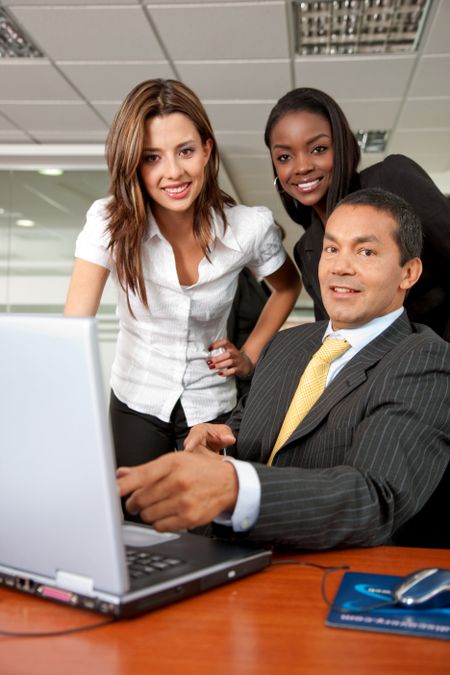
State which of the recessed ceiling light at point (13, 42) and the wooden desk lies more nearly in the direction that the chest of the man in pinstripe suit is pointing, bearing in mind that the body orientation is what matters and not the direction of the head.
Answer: the wooden desk

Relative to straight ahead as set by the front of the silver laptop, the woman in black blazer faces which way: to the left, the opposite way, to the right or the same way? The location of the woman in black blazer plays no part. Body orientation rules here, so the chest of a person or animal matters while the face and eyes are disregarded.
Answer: the opposite way

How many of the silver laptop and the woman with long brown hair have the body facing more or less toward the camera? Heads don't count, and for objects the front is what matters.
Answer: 1

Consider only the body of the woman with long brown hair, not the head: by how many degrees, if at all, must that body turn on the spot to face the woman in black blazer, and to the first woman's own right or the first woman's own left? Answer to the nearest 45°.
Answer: approximately 90° to the first woman's own left

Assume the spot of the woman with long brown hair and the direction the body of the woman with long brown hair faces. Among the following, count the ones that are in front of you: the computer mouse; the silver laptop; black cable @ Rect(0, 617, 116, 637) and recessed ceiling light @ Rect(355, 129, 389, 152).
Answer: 3

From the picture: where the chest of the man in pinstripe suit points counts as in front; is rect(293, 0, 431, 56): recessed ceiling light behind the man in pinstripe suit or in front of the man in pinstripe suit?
behind

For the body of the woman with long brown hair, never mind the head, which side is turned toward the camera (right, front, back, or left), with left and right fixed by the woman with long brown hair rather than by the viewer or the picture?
front

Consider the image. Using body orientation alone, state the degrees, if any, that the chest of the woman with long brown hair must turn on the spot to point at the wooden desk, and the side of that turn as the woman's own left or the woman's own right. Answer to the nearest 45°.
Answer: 0° — they already face it

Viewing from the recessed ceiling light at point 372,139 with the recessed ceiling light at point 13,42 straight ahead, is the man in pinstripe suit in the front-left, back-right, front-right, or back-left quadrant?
front-left

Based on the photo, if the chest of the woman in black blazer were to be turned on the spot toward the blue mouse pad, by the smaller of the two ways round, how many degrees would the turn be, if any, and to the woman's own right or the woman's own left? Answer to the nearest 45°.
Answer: approximately 45° to the woman's own left
